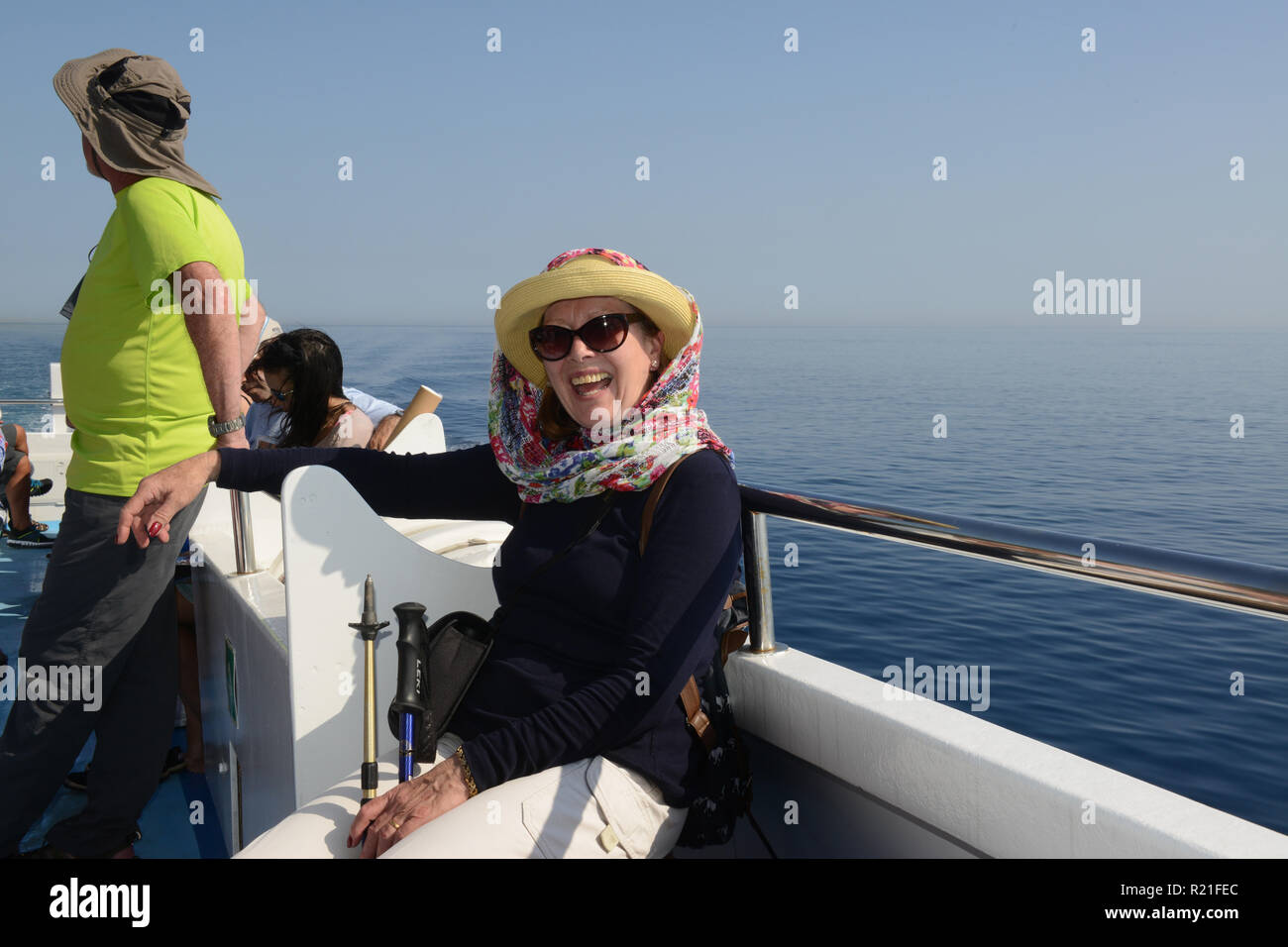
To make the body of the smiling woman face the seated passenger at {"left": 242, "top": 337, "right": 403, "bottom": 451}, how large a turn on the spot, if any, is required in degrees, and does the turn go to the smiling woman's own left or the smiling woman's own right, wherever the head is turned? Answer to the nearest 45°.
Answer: approximately 135° to the smiling woman's own right

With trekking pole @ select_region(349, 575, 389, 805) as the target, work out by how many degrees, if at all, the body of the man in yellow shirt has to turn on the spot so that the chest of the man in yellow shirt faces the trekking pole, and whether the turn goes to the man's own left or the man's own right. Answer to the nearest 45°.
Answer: approximately 90° to the man's own left

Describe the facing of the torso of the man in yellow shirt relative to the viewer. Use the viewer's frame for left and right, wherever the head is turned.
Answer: facing to the left of the viewer

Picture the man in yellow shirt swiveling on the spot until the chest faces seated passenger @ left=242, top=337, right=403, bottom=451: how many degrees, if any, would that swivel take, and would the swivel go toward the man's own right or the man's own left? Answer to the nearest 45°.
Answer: approximately 90° to the man's own right

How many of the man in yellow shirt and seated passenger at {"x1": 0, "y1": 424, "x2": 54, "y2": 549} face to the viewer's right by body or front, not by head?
1

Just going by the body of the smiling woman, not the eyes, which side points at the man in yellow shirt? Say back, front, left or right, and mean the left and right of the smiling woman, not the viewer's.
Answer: right

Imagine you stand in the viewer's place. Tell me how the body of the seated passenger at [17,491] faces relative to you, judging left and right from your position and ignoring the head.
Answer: facing to the right of the viewer

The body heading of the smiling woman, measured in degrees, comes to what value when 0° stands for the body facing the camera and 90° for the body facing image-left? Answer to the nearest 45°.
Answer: approximately 45°
